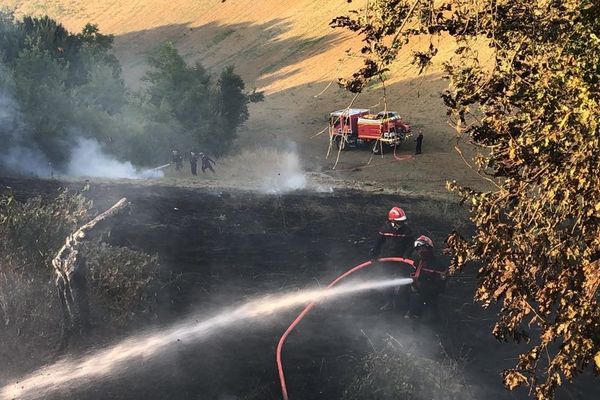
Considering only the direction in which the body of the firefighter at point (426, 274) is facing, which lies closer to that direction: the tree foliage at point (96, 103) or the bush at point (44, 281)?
the bush

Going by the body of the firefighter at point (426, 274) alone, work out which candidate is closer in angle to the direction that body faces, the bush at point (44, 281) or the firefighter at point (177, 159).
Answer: the bush

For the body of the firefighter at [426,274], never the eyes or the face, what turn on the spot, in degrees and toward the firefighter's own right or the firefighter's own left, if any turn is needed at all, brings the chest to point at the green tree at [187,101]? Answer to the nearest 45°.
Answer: approximately 90° to the firefighter's own right

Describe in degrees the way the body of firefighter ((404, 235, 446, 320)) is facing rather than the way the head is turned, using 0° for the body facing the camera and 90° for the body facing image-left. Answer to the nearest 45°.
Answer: approximately 45°

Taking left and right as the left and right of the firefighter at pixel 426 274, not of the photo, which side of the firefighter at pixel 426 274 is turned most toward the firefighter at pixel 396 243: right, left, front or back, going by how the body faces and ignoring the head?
right

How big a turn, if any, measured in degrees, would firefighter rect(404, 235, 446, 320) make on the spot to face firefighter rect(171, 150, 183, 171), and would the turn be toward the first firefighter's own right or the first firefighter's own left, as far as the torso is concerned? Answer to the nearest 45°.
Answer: approximately 90° to the first firefighter's own right

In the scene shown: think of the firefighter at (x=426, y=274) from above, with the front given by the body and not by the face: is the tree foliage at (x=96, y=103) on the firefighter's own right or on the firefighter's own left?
on the firefighter's own right

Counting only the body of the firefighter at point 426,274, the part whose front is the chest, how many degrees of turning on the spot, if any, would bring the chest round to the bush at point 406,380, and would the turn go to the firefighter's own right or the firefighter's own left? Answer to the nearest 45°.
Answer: approximately 45° to the firefighter's own left
